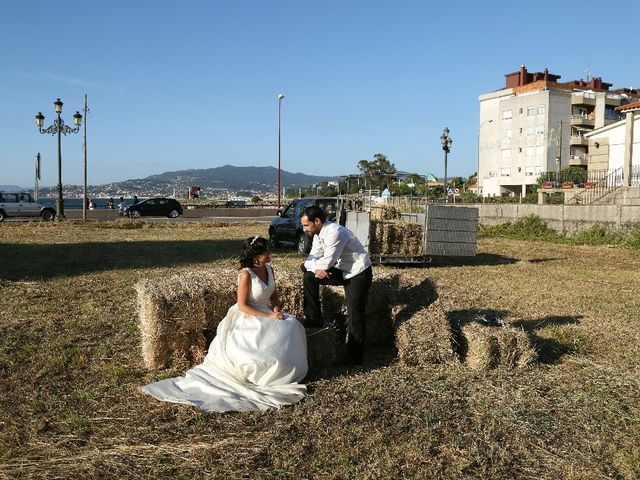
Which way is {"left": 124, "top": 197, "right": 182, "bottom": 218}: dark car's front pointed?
to the viewer's left

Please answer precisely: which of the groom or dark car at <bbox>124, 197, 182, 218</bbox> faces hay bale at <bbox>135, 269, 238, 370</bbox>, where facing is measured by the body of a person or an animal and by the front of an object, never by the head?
the groom

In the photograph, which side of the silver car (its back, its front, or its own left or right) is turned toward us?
right

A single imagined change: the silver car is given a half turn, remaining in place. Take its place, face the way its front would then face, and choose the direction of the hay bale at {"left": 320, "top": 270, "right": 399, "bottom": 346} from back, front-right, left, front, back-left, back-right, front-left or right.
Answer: left

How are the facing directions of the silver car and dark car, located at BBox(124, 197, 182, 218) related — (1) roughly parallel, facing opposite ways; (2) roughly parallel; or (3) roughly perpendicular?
roughly parallel, facing opposite ways

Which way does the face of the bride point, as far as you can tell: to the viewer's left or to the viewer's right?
to the viewer's right

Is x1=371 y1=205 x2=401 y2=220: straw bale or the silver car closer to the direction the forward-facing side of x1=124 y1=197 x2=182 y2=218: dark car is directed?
the silver car

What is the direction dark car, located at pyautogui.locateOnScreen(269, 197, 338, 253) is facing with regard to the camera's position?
facing the viewer and to the left of the viewer

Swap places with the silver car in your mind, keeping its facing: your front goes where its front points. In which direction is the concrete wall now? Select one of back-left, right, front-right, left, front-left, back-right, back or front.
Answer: front-right

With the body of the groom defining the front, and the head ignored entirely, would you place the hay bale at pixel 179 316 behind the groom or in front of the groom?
in front

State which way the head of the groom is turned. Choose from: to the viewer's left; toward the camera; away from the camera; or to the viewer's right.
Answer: to the viewer's left

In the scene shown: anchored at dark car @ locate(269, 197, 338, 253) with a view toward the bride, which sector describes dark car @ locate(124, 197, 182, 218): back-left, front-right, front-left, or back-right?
back-right

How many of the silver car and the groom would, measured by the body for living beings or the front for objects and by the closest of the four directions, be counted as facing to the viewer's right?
1

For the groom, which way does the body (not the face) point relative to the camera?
to the viewer's left

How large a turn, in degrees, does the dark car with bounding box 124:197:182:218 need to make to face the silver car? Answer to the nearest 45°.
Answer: approximately 45° to its left

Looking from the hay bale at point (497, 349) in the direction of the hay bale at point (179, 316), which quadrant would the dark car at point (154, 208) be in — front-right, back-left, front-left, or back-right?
front-right

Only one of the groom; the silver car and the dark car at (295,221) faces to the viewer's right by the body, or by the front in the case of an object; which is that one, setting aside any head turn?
the silver car
